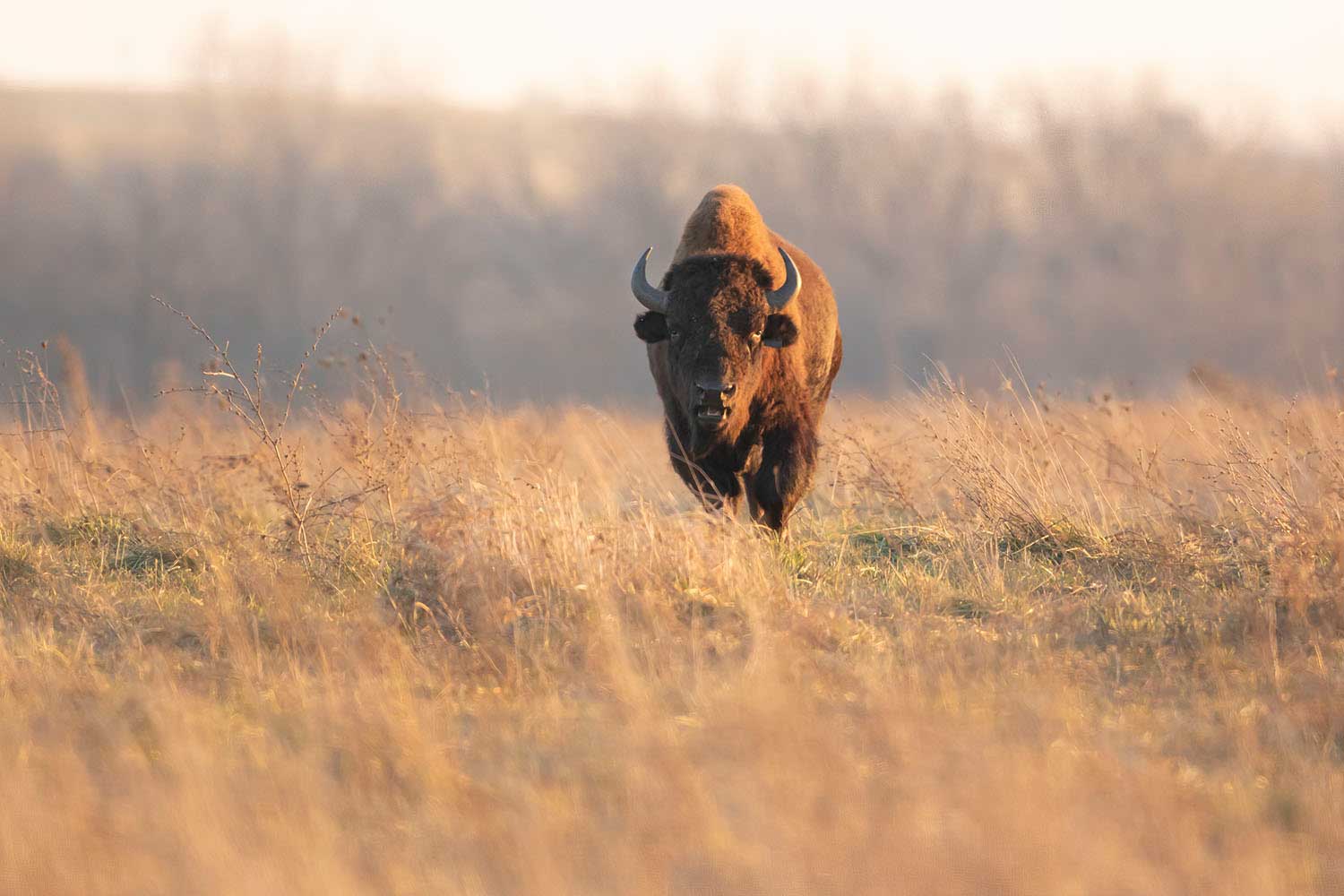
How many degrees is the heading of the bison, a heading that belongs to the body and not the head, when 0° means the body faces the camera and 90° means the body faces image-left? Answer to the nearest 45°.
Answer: approximately 0°
